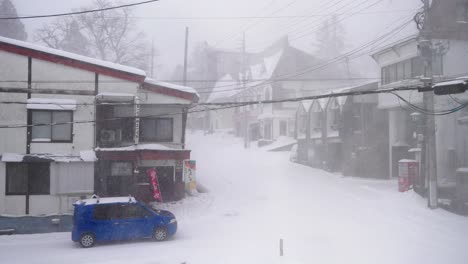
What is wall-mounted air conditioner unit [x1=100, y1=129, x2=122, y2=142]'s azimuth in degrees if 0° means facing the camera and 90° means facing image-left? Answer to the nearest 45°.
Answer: approximately 0°

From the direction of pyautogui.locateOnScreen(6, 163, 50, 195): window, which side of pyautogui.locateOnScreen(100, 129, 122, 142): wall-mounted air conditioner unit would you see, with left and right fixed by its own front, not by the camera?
right

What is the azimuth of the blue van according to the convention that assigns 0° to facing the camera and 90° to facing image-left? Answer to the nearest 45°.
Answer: approximately 270°

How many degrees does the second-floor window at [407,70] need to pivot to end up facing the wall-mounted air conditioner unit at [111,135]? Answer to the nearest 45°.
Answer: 0° — it already faces it

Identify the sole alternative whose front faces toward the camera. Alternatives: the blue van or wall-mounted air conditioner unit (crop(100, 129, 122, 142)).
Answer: the wall-mounted air conditioner unit

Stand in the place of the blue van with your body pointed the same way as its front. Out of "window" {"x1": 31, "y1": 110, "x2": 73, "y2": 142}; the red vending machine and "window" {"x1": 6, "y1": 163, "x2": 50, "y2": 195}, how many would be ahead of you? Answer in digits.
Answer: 1

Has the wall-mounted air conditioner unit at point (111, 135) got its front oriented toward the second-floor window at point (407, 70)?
no

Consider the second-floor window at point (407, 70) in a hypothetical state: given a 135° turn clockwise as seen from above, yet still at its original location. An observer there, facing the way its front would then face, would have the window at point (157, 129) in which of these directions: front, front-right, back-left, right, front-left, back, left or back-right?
back-left

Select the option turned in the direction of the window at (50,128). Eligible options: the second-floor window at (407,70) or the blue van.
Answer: the second-floor window

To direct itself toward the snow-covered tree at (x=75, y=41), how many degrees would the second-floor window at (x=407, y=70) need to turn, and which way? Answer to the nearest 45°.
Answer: approximately 45° to its right

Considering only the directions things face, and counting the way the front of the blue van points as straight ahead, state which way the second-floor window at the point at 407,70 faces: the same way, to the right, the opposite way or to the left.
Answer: the opposite way

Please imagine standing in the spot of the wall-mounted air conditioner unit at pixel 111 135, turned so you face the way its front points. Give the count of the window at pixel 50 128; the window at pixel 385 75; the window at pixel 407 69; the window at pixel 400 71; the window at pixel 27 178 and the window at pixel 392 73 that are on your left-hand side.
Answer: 4

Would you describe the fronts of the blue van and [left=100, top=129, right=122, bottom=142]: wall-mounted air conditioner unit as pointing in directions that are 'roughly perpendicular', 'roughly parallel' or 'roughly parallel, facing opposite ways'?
roughly perpendicular

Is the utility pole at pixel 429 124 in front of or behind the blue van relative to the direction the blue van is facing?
in front

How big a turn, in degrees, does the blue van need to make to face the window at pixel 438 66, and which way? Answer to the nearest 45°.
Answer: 0° — it already faces it

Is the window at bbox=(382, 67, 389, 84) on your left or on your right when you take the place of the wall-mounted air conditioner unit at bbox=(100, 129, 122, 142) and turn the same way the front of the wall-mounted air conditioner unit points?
on your left
